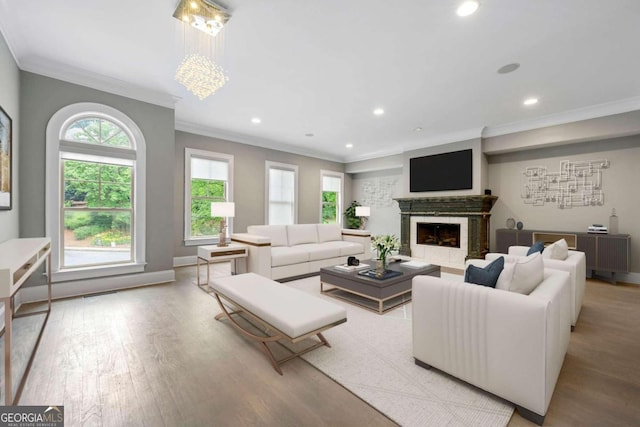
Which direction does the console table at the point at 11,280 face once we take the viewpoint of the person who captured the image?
facing to the right of the viewer

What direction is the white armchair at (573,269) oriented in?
to the viewer's left

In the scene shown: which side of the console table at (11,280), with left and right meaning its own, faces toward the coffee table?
front

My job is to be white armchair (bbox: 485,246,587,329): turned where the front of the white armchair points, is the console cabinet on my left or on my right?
on my right

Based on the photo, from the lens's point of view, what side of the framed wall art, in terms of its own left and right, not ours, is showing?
right

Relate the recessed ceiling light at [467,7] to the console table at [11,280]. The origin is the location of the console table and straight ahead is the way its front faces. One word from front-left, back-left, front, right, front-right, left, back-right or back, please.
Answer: front-right

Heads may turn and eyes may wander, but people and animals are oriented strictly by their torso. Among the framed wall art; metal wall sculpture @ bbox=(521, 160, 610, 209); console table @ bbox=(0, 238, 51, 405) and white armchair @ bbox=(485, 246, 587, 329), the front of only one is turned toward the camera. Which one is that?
the metal wall sculpture

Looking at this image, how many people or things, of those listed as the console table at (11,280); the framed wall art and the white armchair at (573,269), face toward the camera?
0

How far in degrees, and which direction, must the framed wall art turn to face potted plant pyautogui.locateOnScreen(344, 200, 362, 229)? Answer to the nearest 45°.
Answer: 0° — it already faces it

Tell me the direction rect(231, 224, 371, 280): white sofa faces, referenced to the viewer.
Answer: facing the viewer and to the right of the viewer

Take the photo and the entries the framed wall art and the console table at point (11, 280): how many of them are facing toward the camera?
0

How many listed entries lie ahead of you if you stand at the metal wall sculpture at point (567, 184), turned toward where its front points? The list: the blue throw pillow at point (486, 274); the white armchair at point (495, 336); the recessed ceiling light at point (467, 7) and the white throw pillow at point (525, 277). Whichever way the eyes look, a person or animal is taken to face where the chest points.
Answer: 4

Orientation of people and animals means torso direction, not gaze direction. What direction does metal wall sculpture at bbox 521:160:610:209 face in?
toward the camera

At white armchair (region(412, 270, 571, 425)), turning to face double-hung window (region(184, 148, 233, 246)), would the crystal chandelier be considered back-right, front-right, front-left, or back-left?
front-left

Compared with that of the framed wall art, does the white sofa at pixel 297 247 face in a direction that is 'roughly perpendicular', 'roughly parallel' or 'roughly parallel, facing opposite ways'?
roughly perpendicular
